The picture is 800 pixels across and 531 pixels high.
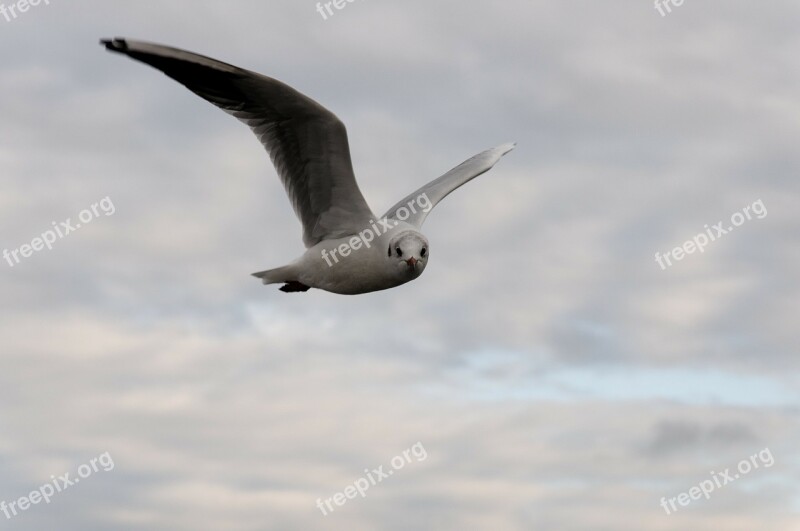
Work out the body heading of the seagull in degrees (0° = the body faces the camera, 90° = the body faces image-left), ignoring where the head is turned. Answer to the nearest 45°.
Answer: approximately 315°
